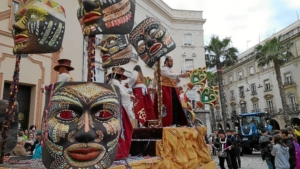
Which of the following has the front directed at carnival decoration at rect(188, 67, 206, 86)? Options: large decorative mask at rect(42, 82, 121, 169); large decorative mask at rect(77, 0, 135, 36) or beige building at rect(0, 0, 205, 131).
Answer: the beige building

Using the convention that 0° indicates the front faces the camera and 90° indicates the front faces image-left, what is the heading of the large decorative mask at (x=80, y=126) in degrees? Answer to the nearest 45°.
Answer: approximately 0°

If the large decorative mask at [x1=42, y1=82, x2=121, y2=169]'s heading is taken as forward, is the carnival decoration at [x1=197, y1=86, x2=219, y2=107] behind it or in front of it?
behind

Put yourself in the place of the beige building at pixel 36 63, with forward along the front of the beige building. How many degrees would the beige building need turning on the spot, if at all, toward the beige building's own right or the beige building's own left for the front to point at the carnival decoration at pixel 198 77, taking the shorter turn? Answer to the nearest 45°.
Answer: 0° — it already faces it

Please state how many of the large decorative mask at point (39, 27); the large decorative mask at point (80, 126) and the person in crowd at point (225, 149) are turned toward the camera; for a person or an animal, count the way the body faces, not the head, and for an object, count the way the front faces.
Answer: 2

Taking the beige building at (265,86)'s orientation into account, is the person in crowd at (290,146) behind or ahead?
ahead

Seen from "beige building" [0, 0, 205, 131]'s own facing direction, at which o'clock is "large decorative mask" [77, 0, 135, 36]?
The large decorative mask is roughly at 1 o'clock from the beige building.

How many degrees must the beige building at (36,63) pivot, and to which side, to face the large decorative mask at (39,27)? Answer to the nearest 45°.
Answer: approximately 45° to its right

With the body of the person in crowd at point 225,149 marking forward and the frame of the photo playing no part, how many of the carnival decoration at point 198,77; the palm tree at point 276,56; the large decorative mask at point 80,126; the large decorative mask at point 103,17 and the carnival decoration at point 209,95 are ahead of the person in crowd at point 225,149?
4

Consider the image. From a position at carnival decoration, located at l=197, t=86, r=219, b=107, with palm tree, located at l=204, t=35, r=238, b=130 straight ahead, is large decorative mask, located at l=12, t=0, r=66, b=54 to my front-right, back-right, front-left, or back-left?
back-left

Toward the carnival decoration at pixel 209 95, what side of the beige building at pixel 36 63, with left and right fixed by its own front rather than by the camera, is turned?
front
